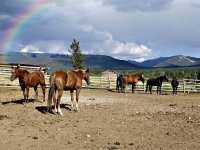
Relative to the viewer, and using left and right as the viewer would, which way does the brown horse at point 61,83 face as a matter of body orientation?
facing away from the viewer and to the right of the viewer
